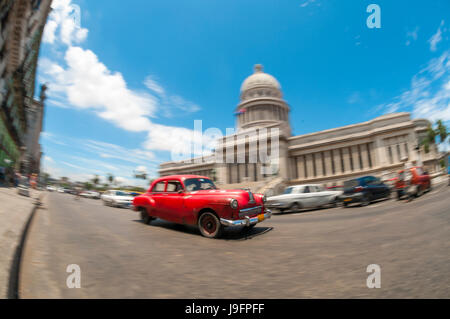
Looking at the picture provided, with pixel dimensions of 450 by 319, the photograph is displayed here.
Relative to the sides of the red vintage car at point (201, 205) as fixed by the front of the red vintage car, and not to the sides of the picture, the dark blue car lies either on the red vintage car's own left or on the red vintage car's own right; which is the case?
on the red vintage car's own left

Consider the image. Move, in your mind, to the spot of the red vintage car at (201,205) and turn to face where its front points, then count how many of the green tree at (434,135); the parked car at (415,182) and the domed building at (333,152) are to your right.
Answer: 0

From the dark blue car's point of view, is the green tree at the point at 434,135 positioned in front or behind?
in front

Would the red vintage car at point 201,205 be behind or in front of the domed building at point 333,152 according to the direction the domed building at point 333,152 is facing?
in front

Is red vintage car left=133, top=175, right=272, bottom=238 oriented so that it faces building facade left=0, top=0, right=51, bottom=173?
no

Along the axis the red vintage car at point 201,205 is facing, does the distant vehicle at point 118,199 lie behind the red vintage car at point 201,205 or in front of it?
behind

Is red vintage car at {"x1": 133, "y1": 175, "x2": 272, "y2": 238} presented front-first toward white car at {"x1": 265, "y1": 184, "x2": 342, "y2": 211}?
no

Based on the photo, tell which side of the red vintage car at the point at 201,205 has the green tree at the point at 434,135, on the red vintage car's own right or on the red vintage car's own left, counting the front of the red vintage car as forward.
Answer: on the red vintage car's own left
